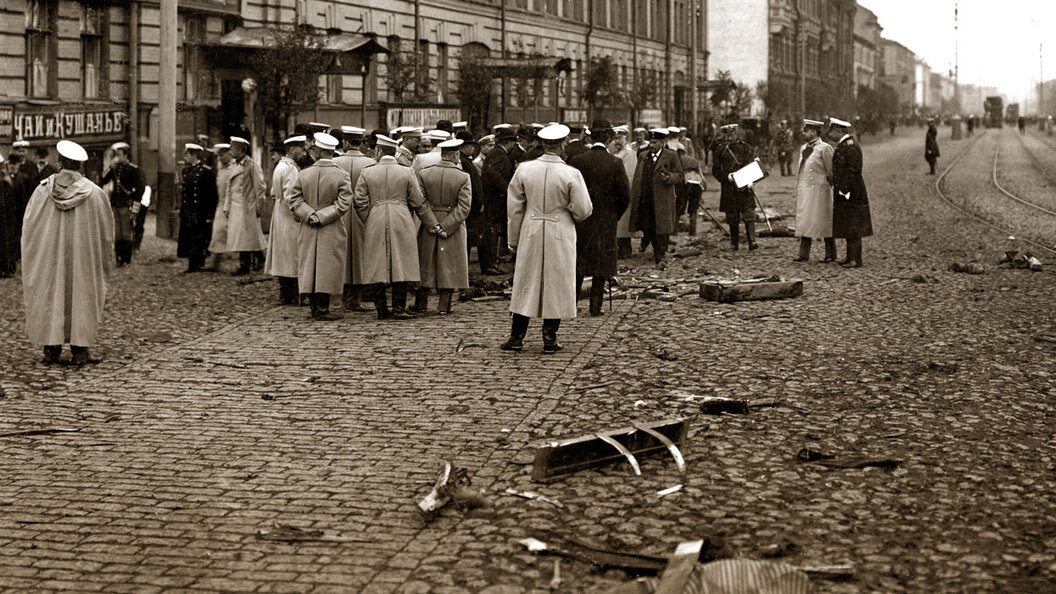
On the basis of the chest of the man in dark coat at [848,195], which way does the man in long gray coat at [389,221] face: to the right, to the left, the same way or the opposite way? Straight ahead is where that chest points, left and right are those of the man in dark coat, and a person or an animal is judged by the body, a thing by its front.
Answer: to the right

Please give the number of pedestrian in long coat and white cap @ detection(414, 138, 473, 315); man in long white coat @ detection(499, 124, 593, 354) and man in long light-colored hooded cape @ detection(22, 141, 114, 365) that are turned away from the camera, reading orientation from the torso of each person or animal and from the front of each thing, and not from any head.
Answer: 3

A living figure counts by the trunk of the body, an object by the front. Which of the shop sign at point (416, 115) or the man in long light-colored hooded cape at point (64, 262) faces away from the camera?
the man in long light-colored hooded cape

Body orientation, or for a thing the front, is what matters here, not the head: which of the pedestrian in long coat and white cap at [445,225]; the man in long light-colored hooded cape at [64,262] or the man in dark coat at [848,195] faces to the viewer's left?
the man in dark coat

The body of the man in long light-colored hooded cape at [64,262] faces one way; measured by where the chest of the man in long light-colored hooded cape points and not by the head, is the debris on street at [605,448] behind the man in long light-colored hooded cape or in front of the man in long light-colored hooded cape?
behind

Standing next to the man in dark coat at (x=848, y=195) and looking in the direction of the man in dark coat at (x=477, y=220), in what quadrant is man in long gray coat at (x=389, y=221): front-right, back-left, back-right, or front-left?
front-left

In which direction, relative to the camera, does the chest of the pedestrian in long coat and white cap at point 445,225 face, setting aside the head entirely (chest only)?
away from the camera

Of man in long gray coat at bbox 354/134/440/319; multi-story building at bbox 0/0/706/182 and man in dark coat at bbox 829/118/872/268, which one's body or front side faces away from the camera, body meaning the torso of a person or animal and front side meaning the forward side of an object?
the man in long gray coat

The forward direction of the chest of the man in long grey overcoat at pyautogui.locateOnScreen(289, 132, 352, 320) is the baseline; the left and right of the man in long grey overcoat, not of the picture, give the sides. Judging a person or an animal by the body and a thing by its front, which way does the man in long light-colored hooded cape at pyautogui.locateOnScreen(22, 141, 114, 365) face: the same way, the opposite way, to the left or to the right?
the same way

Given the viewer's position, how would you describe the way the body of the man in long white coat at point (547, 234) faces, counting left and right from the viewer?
facing away from the viewer

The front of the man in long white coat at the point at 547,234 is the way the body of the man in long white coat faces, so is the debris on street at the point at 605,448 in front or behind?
behind

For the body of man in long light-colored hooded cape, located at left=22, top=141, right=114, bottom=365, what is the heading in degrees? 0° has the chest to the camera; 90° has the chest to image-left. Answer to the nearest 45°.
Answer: approximately 180°

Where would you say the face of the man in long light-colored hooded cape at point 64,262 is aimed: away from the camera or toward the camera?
away from the camera

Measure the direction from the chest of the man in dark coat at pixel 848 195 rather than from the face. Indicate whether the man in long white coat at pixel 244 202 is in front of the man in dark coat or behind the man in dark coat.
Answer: in front

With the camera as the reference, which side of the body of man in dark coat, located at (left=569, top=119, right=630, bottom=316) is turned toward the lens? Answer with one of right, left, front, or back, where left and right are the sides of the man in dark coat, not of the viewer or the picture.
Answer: back

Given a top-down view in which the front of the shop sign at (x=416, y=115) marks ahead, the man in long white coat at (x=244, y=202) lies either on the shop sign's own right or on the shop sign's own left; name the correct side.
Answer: on the shop sign's own right

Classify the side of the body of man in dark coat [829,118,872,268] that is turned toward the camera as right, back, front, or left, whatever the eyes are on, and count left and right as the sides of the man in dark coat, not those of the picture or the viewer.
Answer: left

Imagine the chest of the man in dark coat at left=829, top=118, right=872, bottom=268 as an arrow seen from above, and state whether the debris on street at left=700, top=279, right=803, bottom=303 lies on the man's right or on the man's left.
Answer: on the man's left

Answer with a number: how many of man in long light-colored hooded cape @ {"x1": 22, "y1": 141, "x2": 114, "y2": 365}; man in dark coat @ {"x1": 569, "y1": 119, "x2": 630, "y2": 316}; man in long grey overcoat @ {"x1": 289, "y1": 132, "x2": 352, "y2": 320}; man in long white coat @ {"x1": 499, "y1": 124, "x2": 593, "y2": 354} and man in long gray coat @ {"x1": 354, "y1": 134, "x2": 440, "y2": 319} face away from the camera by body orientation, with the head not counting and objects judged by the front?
5

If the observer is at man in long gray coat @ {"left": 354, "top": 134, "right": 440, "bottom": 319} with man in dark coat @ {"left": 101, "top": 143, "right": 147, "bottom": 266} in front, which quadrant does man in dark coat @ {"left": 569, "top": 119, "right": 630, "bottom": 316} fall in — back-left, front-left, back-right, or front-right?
back-right
